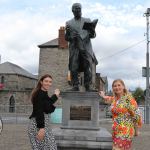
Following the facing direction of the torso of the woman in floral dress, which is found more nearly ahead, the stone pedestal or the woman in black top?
the woman in black top

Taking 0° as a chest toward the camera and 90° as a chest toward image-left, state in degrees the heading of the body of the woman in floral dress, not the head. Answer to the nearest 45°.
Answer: approximately 45°

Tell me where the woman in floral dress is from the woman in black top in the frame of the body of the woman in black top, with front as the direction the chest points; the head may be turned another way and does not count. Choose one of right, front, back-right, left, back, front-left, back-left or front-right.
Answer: front-left

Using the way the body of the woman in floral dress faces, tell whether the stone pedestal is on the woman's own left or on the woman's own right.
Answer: on the woman's own right

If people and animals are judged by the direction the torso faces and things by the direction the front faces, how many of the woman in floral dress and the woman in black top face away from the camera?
0

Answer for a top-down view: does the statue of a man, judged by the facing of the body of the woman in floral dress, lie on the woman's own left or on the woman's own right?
on the woman's own right

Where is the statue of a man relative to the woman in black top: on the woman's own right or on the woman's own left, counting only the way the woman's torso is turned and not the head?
on the woman's own left

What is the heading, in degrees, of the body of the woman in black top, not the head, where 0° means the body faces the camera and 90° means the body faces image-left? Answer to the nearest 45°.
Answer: approximately 315°

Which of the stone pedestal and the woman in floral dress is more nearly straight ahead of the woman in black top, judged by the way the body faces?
the woman in floral dress
